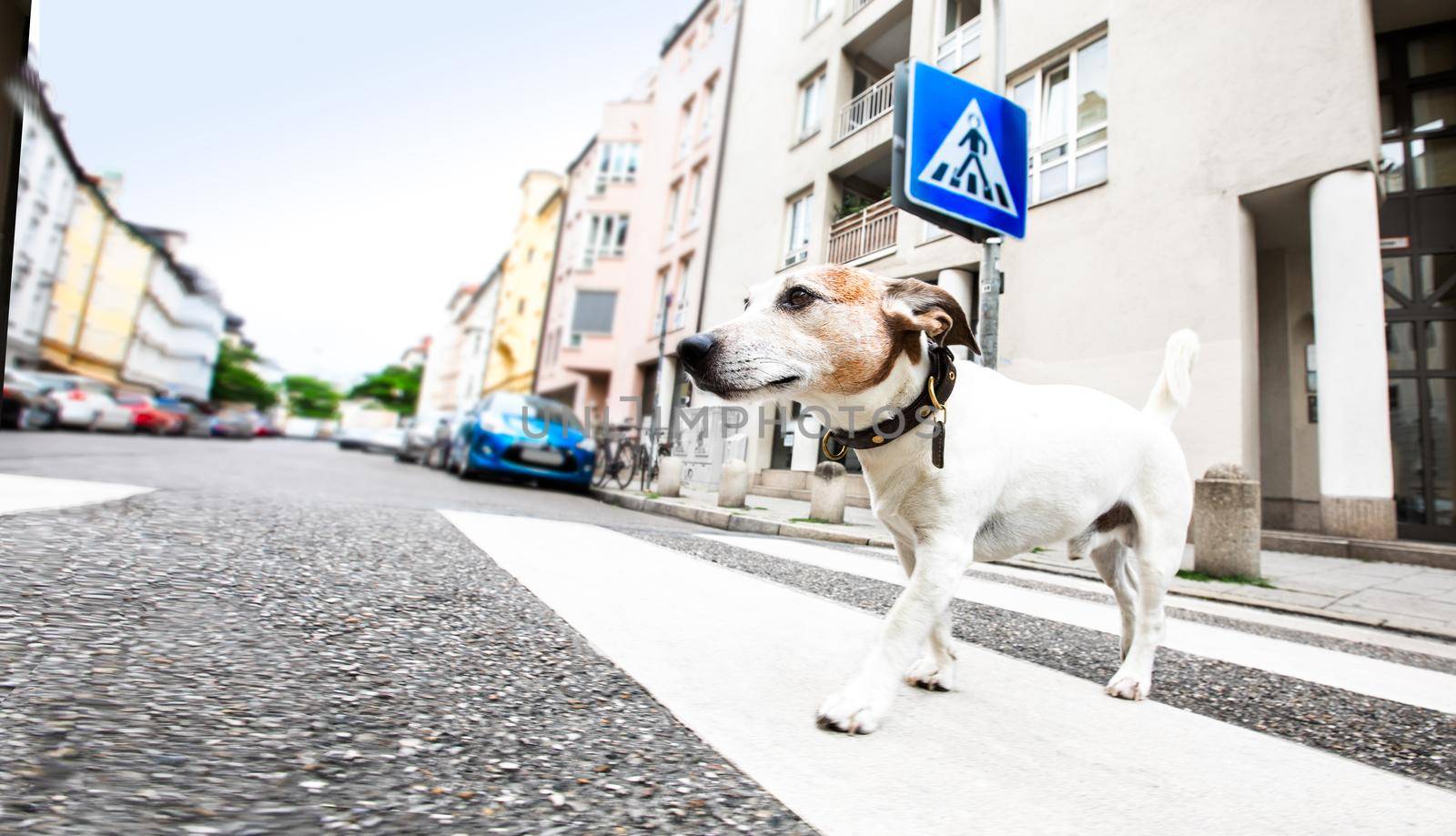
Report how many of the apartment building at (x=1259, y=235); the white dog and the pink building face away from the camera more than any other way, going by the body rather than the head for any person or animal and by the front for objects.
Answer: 0

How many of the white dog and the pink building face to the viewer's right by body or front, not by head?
0

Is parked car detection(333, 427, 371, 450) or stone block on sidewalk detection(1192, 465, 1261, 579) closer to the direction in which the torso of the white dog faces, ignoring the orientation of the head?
the parked car

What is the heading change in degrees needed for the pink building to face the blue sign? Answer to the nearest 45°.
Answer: approximately 45° to its left

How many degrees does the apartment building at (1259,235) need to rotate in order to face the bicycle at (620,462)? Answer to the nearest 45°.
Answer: approximately 45° to its right

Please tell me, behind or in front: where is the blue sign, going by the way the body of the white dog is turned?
behind

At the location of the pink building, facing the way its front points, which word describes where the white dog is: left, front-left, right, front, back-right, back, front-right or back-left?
front-left

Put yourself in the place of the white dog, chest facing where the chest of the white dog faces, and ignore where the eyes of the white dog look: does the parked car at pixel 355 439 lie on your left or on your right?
on your right

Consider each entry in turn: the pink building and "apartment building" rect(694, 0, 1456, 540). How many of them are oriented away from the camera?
0

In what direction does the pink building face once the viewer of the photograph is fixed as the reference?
facing the viewer and to the left of the viewer
